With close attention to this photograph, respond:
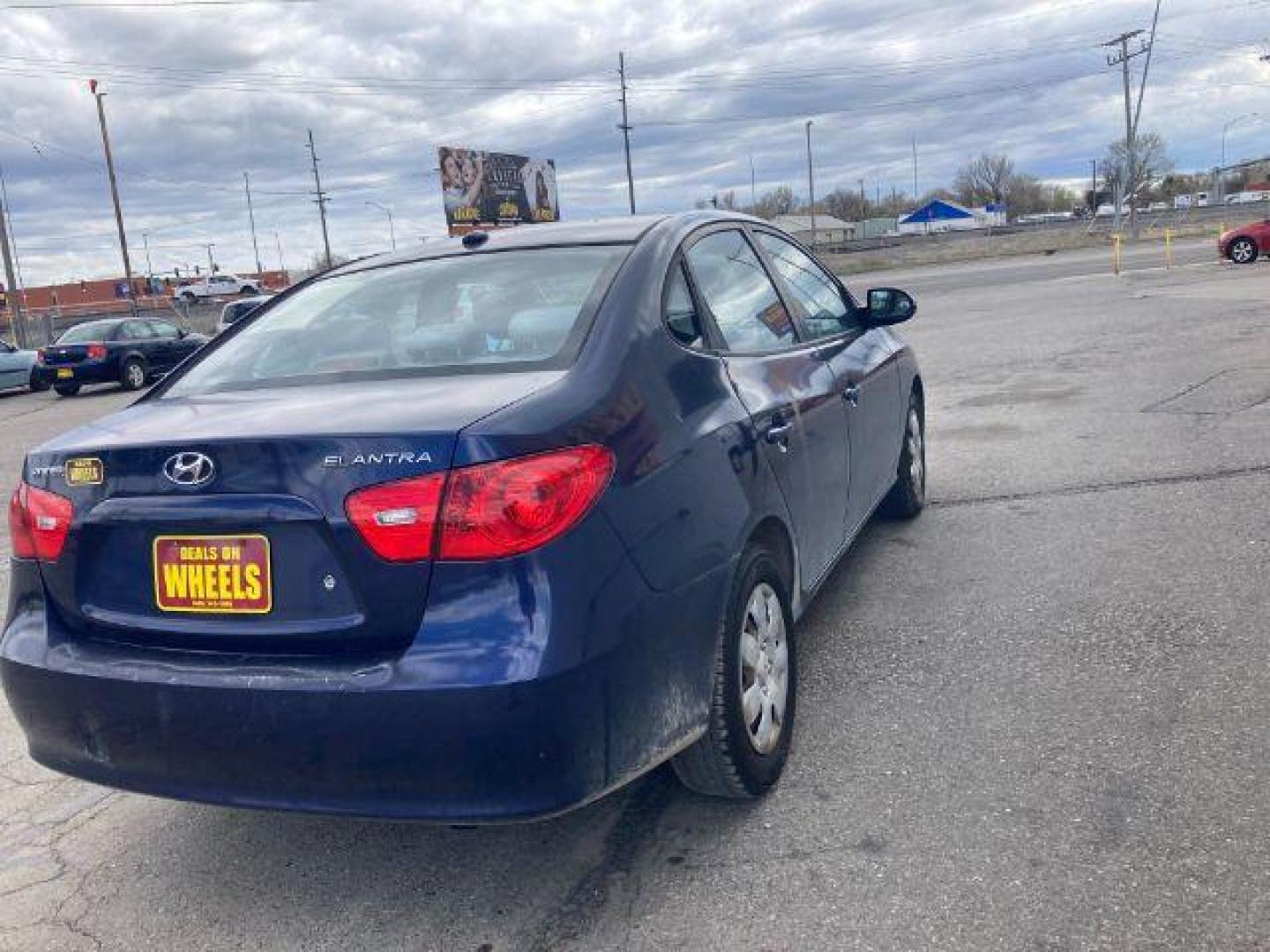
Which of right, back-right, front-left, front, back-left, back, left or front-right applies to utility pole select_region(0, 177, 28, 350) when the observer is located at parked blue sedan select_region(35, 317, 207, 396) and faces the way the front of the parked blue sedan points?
front-left

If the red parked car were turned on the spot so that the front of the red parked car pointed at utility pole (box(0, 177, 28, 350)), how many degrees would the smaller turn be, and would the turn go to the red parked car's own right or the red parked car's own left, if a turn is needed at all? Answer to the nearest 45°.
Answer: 0° — it already faces it

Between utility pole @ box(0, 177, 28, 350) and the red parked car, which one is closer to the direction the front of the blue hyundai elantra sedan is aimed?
the red parked car

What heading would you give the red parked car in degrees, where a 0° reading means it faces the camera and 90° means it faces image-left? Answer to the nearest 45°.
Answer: approximately 90°

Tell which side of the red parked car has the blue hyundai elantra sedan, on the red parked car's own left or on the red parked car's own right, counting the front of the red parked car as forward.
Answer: on the red parked car's own left

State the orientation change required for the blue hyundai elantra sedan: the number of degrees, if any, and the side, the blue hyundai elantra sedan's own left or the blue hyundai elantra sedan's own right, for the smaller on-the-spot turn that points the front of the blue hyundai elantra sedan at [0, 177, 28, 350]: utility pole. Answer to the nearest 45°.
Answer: approximately 45° to the blue hyundai elantra sedan's own left

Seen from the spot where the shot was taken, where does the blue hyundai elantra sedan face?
facing away from the viewer and to the right of the viewer

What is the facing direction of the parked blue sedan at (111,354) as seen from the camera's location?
facing away from the viewer and to the right of the viewer

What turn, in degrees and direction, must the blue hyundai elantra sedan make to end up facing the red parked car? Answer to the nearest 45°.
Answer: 0° — it already faces it
